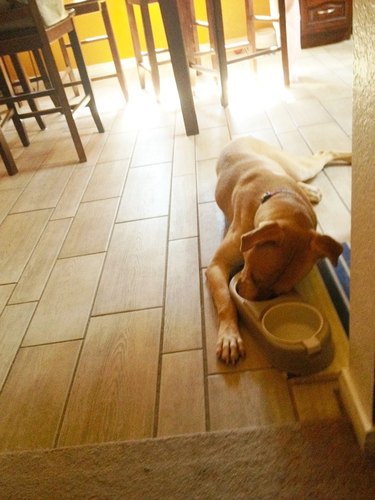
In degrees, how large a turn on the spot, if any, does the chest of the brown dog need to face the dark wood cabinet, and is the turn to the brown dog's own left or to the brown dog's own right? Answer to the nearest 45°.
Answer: approximately 180°

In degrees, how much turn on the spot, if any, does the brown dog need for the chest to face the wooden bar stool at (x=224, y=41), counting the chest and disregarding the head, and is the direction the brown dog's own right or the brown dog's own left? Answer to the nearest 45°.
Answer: approximately 180°

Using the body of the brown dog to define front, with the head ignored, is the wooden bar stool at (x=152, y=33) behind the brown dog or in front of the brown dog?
behind

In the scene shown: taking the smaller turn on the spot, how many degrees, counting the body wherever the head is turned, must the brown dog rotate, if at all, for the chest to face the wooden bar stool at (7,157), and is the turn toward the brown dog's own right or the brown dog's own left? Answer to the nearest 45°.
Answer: approximately 135° to the brown dog's own right

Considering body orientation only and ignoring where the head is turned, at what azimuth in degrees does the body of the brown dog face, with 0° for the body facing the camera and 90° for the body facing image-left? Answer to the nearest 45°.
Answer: approximately 0°

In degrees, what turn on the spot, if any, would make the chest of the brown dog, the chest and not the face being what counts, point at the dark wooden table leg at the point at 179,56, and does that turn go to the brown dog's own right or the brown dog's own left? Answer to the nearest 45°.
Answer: approximately 180°
